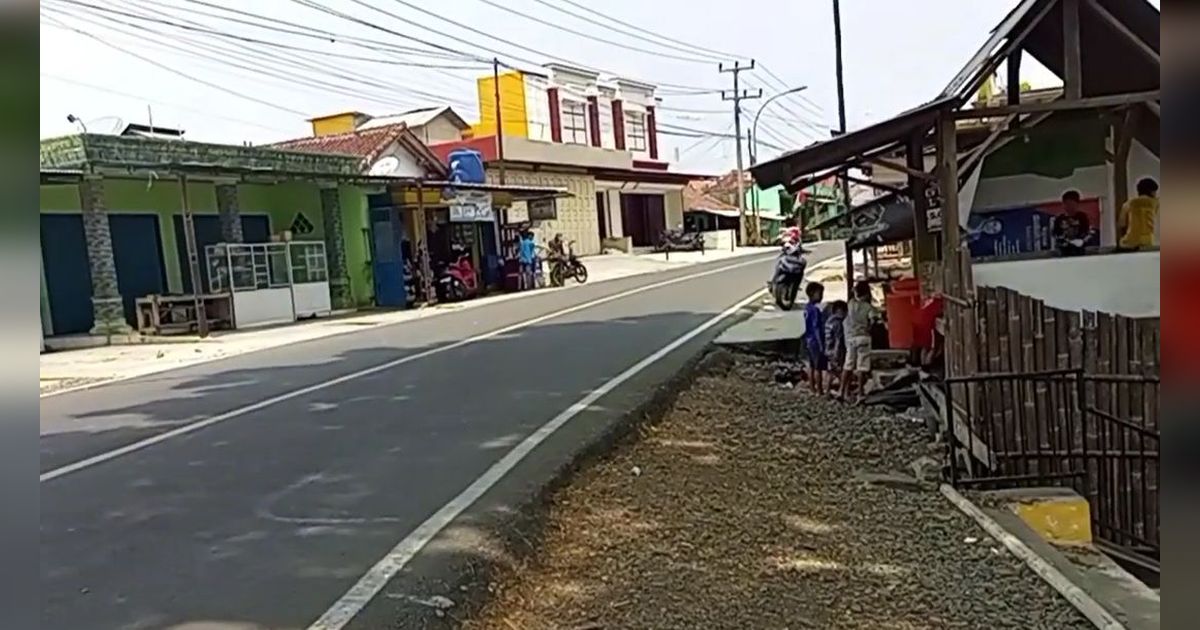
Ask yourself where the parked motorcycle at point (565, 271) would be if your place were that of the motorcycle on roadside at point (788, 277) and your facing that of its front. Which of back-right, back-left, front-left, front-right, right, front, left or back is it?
back-right

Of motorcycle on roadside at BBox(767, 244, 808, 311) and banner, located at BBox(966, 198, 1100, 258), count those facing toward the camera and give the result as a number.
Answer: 2

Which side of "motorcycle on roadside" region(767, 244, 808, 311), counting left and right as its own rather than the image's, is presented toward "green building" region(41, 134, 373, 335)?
right

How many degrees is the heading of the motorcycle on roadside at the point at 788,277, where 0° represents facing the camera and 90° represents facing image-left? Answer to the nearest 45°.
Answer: approximately 0°

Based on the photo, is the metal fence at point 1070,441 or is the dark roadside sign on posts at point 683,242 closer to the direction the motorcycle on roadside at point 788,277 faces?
the metal fence

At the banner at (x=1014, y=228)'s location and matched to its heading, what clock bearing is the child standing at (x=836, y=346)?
The child standing is roughly at 1 o'clock from the banner.

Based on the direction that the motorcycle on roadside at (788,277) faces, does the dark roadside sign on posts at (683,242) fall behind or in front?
behind
